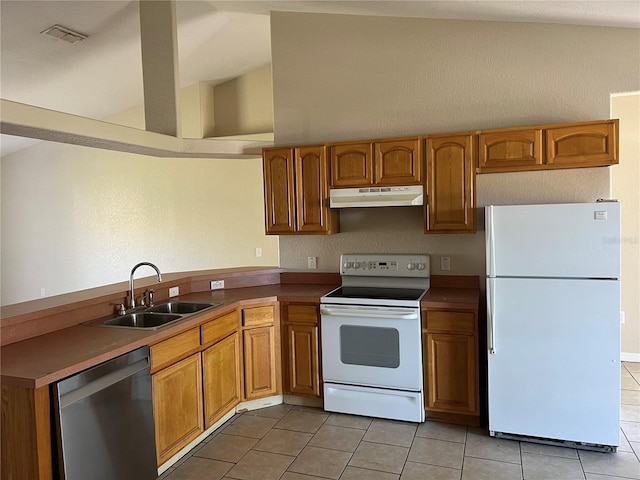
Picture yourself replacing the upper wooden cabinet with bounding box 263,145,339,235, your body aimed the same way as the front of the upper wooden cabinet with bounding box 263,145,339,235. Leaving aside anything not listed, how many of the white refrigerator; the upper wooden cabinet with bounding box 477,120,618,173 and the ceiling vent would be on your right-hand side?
1

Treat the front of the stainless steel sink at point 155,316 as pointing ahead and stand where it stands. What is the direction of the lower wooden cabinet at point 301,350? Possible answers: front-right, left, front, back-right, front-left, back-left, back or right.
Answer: front-left

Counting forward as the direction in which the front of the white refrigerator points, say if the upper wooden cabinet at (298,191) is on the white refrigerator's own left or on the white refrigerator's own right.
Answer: on the white refrigerator's own right

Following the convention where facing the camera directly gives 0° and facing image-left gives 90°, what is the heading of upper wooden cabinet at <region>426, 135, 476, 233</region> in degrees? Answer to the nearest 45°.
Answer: approximately 0°

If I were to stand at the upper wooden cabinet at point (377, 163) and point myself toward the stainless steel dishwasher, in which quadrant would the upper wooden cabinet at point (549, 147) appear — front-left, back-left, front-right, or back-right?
back-left

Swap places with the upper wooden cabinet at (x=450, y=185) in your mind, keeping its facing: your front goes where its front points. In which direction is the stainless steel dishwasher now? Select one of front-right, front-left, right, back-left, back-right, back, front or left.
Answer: front-right

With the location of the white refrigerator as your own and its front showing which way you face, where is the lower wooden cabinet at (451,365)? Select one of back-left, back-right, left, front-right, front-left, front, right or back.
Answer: right

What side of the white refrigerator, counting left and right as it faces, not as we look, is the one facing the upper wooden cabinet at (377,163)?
right
